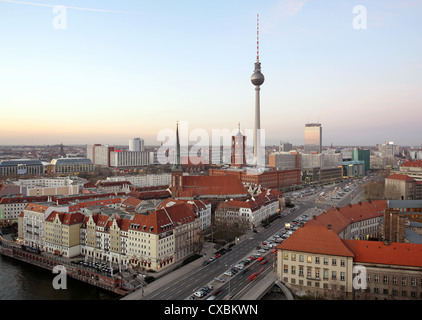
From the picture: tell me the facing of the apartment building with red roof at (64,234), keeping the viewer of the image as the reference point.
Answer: facing the viewer and to the left of the viewer

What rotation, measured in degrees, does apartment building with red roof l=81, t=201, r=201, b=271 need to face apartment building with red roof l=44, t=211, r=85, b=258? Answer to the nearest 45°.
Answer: approximately 90° to its right

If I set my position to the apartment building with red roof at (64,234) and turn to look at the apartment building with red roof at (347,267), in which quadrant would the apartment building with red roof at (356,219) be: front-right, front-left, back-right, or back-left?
front-left

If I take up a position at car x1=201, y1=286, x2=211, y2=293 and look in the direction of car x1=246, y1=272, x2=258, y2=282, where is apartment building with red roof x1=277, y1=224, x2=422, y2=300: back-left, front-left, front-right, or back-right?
front-right

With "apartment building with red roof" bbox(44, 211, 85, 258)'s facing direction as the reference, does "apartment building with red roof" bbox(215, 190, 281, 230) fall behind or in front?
behind

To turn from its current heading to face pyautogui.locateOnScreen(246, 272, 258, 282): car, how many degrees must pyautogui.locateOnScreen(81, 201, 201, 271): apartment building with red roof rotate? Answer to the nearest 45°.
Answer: approximately 90° to its left

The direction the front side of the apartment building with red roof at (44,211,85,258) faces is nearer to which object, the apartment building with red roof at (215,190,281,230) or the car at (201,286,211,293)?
the car

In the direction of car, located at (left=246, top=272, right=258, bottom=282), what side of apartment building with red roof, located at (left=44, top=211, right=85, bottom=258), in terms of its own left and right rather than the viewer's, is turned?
left

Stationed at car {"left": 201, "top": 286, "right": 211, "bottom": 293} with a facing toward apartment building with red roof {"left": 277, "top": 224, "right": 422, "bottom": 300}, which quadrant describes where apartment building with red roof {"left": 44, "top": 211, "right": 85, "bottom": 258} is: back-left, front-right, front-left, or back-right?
back-left

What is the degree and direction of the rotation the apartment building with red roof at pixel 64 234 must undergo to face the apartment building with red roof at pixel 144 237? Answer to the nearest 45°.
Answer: approximately 90° to its left

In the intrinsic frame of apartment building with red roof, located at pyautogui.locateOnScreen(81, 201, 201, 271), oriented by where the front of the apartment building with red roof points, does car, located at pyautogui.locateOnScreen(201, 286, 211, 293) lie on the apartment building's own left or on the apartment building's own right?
on the apartment building's own left

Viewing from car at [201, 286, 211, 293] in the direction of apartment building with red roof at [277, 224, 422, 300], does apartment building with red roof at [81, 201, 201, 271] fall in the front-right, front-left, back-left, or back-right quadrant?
back-left

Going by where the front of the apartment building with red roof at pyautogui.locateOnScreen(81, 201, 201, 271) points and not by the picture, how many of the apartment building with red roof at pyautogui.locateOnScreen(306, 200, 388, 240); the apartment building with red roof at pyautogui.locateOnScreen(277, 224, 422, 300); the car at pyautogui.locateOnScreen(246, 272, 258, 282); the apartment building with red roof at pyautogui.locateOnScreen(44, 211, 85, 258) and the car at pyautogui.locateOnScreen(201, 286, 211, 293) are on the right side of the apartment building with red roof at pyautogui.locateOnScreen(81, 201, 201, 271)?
1

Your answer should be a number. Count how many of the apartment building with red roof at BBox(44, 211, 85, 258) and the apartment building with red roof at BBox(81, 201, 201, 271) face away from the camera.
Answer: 0

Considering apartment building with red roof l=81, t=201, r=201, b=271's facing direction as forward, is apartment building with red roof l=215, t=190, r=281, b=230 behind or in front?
behind

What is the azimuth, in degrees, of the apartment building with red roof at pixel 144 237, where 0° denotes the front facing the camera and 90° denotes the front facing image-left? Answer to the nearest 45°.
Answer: approximately 45°

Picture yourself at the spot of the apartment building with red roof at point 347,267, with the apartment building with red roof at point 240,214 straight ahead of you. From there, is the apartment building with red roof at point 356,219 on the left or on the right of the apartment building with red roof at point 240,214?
right
